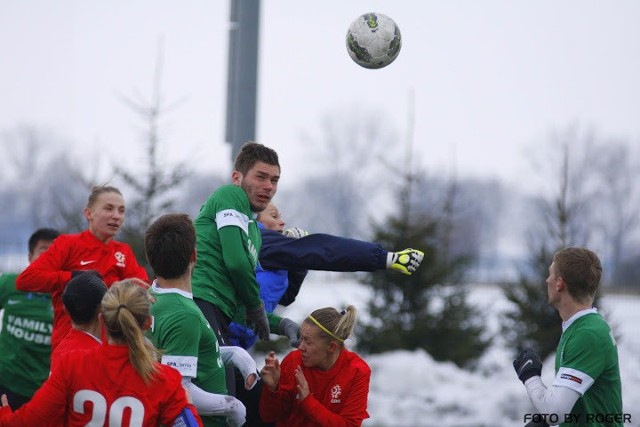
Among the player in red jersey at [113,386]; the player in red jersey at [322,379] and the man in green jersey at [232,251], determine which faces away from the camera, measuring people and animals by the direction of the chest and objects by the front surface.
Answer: the player in red jersey at [113,386]

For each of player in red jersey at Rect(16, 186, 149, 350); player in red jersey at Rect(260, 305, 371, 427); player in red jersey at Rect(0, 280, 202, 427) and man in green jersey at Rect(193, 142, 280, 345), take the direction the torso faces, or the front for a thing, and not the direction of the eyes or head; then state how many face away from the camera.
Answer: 1

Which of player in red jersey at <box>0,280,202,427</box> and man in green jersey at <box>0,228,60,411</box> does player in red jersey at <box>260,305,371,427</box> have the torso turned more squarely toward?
the player in red jersey

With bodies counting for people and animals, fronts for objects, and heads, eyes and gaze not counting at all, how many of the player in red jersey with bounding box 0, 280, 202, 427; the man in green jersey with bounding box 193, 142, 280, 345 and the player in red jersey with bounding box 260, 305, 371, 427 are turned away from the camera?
1

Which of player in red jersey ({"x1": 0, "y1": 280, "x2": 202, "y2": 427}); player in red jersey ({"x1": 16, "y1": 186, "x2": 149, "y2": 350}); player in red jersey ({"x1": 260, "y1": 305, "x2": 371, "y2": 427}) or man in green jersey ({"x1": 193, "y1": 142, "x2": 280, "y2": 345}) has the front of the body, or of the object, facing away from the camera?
player in red jersey ({"x1": 0, "y1": 280, "x2": 202, "y2": 427})

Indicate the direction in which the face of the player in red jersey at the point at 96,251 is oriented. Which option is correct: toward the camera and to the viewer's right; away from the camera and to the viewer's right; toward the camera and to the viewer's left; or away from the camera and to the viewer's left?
toward the camera and to the viewer's right

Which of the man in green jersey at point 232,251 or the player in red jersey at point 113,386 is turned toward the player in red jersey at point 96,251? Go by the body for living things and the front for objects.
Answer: the player in red jersey at point 113,386

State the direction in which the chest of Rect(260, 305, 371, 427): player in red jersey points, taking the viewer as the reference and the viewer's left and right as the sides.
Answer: facing the viewer and to the left of the viewer

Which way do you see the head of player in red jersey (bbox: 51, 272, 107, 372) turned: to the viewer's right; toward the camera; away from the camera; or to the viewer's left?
away from the camera

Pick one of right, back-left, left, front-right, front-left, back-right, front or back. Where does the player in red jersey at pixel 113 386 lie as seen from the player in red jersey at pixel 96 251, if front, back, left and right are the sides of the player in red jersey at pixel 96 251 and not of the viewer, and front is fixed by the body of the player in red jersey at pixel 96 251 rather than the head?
front-right
